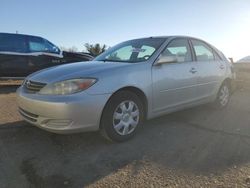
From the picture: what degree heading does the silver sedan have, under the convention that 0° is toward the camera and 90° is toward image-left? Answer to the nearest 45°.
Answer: approximately 45°
